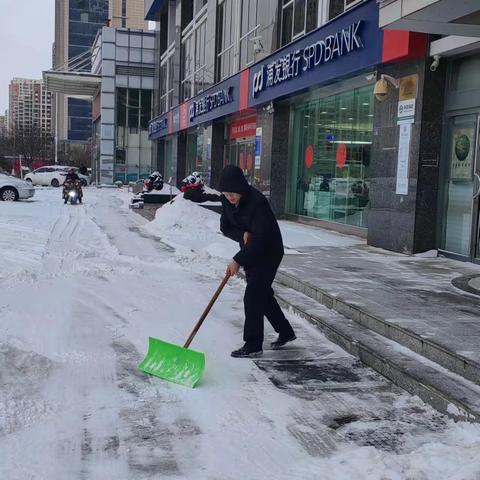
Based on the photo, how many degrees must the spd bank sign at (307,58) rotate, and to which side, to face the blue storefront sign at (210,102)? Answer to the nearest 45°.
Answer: approximately 135° to its right

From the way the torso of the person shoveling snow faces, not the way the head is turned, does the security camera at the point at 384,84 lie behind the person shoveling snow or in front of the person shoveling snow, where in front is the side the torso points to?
behind

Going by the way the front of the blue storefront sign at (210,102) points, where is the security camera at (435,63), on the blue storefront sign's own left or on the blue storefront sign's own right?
on the blue storefront sign's own left

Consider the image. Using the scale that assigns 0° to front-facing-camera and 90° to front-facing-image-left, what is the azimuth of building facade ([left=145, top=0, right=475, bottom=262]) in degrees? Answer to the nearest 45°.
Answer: approximately 45°

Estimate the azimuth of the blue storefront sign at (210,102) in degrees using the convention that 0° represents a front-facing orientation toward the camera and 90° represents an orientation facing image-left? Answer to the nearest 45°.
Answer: approximately 45°

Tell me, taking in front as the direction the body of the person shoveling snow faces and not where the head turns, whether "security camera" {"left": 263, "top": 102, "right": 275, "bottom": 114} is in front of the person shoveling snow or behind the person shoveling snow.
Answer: behind

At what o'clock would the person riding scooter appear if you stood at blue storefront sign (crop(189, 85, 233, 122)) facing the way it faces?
The person riding scooter is roughly at 2 o'clock from the blue storefront sign.

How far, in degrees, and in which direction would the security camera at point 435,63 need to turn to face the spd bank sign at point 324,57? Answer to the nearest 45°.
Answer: approximately 90° to its right

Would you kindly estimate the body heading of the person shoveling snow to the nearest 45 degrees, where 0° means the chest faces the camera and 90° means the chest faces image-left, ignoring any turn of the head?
approximately 45°
